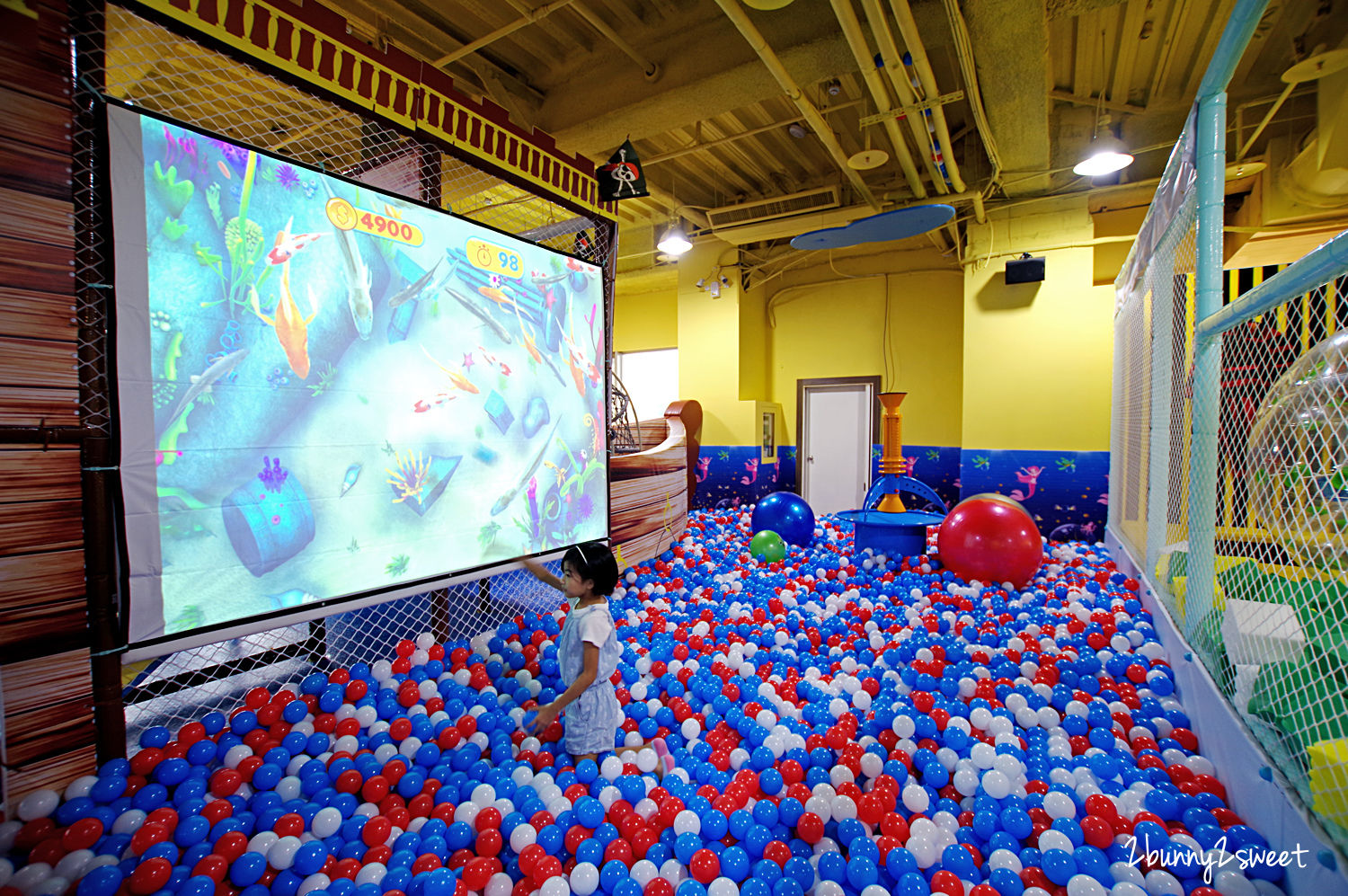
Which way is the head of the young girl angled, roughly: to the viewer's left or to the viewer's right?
to the viewer's left

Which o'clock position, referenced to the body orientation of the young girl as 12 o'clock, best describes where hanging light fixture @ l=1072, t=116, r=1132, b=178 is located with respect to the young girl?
The hanging light fixture is roughly at 5 o'clock from the young girl.

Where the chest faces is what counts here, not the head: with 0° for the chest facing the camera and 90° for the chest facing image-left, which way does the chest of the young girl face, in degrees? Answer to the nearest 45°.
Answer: approximately 90°

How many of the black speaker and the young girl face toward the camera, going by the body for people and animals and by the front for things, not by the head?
1

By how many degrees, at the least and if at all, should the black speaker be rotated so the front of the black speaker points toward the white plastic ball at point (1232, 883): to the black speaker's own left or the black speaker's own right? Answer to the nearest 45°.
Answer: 0° — it already faces it

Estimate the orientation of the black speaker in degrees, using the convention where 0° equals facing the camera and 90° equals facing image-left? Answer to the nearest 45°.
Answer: approximately 0°

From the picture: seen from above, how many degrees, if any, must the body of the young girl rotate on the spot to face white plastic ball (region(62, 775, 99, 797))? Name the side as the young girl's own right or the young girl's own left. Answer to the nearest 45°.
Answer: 0° — they already face it

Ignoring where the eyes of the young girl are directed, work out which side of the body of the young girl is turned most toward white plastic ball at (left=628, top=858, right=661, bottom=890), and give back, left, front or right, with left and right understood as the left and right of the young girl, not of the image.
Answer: left
